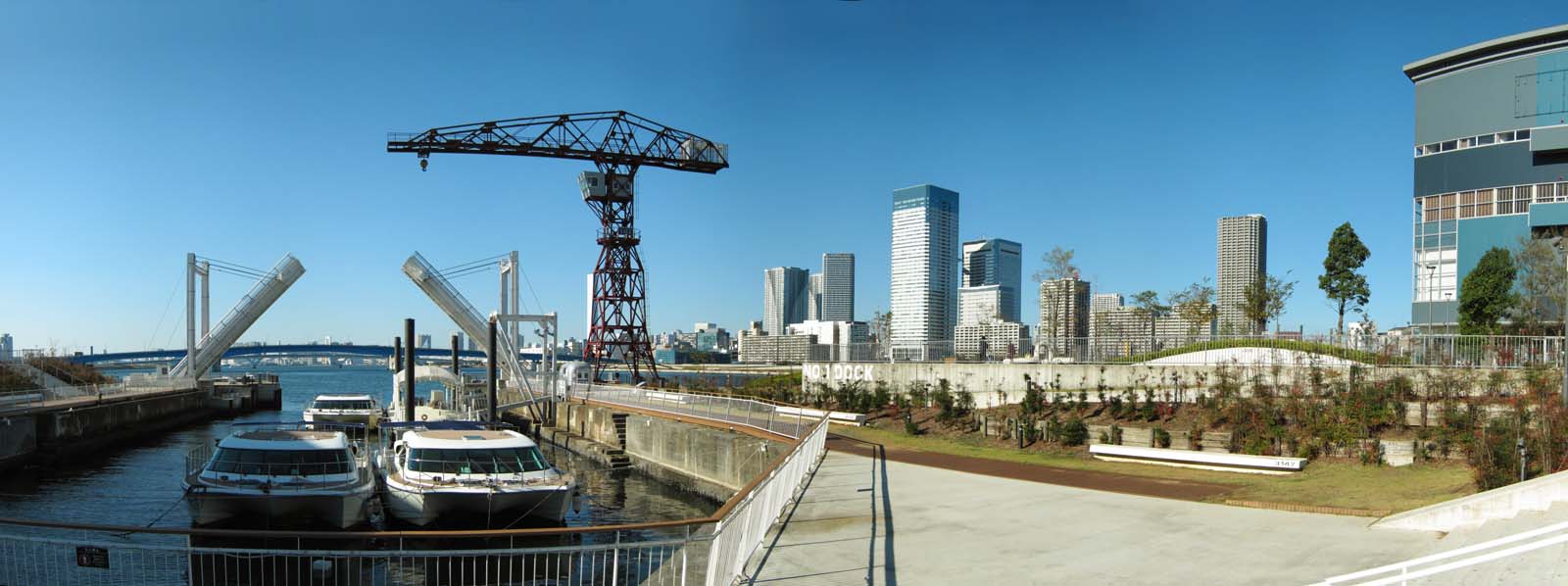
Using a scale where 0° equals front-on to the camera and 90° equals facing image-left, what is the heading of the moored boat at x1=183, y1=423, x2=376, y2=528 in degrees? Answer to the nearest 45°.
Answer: approximately 0°

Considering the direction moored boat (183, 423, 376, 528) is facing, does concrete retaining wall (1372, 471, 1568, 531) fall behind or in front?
in front

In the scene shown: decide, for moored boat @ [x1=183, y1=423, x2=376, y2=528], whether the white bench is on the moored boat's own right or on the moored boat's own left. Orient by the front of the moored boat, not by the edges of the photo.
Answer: on the moored boat's own left

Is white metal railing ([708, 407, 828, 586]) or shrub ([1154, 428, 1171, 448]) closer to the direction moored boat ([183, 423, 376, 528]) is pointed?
the white metal railing
